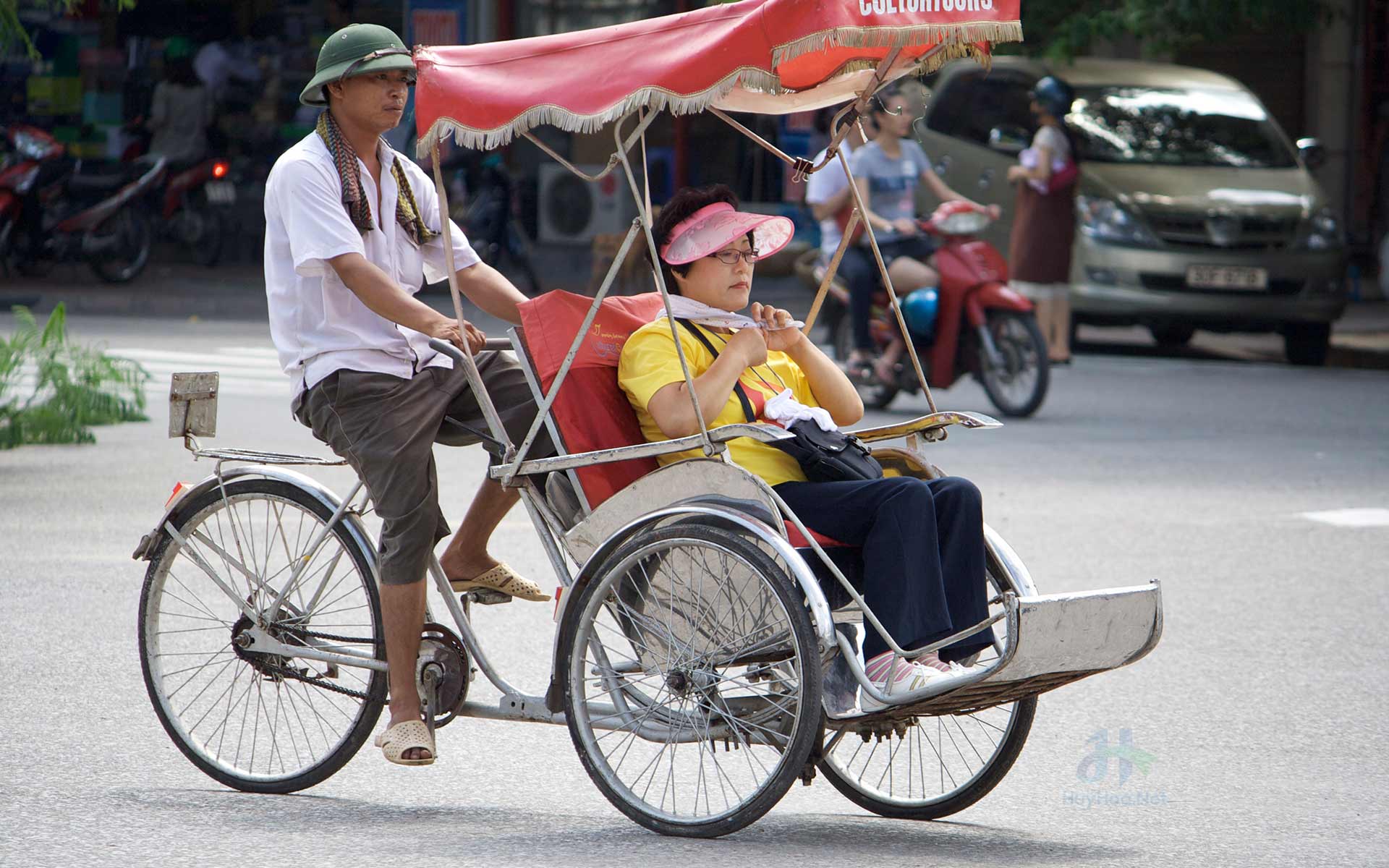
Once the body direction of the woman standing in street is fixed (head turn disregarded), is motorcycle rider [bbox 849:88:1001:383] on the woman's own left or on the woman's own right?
on the woman's own left

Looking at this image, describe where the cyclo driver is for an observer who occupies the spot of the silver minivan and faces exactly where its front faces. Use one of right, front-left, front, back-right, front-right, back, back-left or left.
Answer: front-right

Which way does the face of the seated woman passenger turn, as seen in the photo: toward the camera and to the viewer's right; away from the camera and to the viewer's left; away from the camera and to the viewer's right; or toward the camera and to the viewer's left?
toward the camera and to the viewer's right

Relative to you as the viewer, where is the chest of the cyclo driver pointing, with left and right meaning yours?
facing the viewer and to the right of the viewer

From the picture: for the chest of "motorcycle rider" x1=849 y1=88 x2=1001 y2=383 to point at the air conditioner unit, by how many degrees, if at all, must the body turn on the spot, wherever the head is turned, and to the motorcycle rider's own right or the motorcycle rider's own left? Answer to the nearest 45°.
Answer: approximately 135° to the motorcycle rider's own left

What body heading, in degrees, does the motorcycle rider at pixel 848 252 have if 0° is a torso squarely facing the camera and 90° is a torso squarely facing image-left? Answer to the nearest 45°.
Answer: approximately 315°

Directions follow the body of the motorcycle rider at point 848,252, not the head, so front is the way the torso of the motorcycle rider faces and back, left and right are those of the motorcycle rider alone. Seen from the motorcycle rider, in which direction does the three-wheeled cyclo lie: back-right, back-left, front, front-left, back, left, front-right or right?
front-right

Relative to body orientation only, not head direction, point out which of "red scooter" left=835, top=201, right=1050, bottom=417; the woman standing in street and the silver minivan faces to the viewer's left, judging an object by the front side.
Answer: the woman standing in street

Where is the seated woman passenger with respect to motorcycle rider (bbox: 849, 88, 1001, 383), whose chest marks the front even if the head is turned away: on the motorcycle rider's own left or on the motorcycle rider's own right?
on the motorcycle rider's own right

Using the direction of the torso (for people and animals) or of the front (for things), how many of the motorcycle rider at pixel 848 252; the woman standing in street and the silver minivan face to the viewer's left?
1

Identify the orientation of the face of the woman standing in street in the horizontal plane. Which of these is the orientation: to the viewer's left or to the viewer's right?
to the viewer's left

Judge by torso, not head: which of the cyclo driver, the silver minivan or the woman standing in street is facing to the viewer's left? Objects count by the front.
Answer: the woman standing in street
